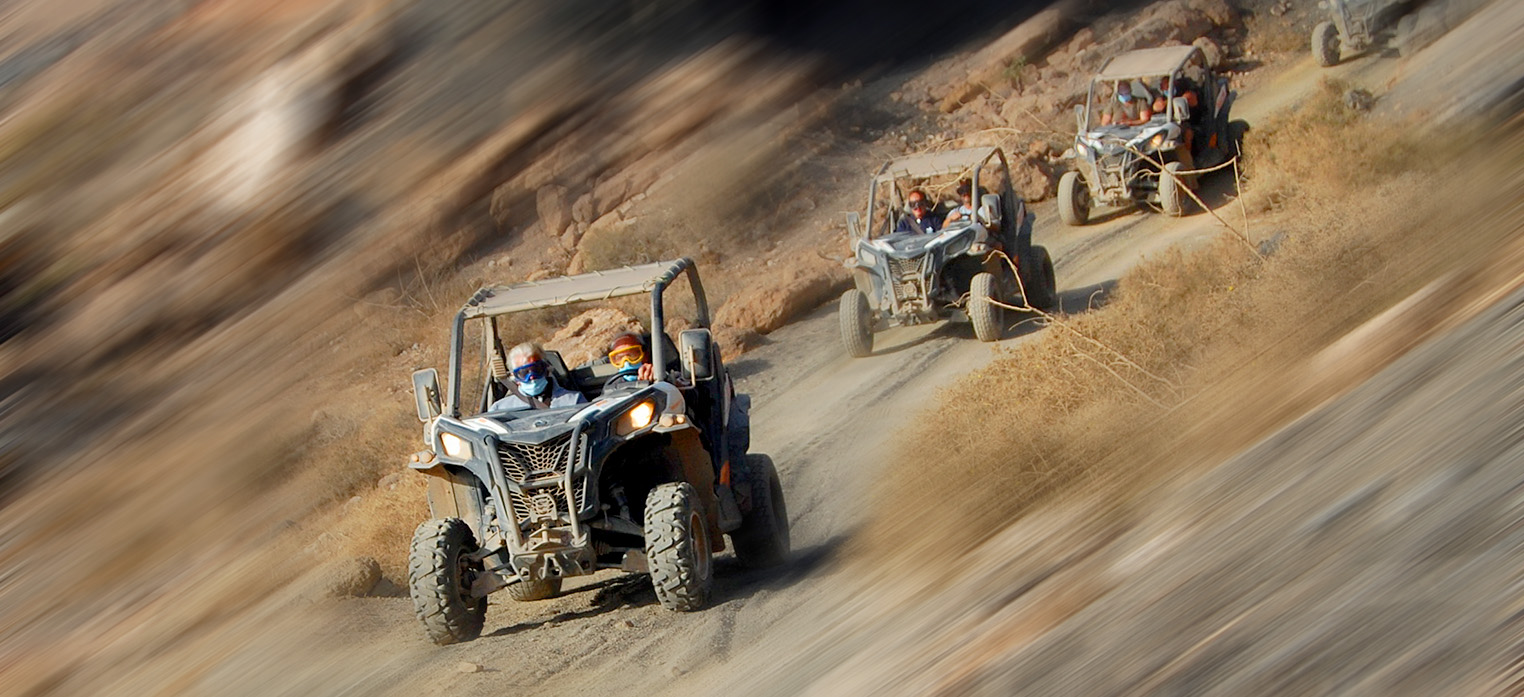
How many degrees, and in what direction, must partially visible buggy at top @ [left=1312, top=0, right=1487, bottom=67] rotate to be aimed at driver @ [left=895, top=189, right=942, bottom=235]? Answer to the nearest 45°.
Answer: approximately 45° to its left

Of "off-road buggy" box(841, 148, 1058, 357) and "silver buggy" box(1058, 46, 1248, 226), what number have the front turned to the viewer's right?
0

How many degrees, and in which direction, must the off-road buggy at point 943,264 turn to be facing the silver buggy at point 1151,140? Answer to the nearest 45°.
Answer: approximately 180°

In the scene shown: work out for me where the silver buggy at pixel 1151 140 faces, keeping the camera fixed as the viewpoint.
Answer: facing the viewer and to the left of the viewer

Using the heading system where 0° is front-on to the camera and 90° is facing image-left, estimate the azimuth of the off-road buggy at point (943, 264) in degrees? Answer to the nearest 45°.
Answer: approximately 45°

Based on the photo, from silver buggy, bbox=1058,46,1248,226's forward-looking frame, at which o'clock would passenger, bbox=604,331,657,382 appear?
The passenger is roughly at 11 o'clock from the silver buggy.

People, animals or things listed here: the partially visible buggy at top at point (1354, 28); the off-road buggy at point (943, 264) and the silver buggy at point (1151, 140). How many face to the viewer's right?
0

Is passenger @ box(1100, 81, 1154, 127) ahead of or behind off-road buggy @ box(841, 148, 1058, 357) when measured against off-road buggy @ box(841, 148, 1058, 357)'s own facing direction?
behind

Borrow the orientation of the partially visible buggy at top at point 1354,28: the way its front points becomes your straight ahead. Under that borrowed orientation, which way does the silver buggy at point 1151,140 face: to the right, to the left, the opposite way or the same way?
the same way

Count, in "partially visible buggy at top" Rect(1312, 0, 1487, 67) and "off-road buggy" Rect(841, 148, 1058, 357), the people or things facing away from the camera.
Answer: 0

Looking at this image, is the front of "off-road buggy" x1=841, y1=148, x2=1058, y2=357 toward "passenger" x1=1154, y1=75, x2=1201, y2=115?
no

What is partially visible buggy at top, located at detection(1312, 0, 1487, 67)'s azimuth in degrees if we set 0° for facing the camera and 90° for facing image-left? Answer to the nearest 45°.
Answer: approximately 45°

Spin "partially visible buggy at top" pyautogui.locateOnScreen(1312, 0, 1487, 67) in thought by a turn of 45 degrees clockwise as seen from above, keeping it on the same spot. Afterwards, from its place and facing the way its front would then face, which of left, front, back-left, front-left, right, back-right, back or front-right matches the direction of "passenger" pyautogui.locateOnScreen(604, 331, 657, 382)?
left

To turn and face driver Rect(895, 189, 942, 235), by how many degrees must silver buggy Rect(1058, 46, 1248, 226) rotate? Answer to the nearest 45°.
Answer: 0° — it already faces them

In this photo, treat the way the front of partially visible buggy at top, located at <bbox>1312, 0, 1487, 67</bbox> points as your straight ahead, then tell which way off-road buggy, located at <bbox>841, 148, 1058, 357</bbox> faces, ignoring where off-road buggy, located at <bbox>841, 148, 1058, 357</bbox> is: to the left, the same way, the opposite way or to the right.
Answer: the same way

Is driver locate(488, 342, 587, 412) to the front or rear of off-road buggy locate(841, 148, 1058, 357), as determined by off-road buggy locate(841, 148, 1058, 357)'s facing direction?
to the front

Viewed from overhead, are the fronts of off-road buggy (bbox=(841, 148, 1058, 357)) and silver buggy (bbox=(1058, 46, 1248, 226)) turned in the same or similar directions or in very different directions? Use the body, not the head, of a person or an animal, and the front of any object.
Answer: same or similar directions

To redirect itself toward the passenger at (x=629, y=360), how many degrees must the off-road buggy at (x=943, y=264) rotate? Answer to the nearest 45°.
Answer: approximately 45° to its left

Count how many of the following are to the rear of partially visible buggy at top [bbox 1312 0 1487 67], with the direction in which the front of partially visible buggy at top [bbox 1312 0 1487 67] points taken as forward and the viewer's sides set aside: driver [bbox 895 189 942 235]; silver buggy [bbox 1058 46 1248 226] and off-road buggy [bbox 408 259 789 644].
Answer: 0

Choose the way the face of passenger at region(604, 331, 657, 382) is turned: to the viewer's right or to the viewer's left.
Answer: to the viewer's left
